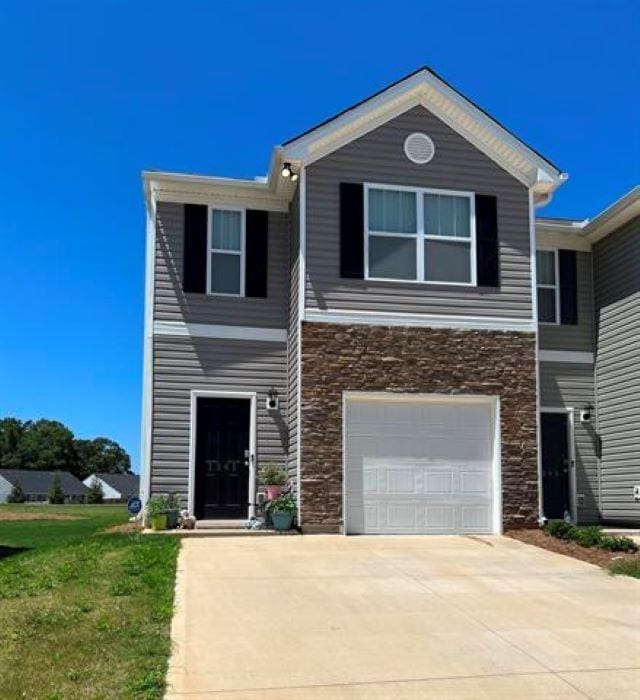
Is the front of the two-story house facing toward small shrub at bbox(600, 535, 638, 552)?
no

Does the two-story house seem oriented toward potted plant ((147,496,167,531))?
no

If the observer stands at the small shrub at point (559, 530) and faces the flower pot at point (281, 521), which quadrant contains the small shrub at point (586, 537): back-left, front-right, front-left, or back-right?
back-left

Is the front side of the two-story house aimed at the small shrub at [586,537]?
no

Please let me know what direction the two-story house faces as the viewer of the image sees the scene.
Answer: facing the viewer

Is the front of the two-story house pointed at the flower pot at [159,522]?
no
